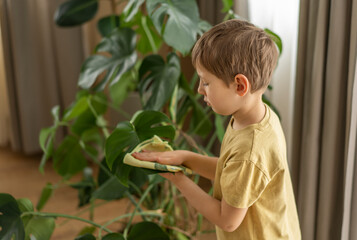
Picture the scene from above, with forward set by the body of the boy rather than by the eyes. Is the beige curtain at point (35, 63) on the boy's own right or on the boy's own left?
on the boy's own right

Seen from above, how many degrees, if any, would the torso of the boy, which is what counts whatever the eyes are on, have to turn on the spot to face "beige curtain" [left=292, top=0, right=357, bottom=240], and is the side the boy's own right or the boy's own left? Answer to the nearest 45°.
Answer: approximately 135° to the boy's own right

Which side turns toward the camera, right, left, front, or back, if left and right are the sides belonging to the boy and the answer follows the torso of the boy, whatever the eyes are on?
left
